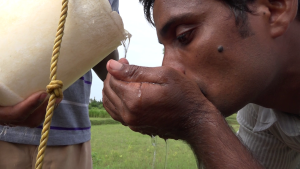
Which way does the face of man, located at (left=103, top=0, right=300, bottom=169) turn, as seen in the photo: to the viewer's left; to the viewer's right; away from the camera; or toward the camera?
to the viewer's left

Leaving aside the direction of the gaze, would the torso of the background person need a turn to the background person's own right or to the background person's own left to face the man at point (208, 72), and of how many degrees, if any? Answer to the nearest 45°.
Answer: approximately 45° to the background person's own left

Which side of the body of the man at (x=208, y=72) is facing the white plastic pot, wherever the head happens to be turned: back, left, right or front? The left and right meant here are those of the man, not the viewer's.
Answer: front

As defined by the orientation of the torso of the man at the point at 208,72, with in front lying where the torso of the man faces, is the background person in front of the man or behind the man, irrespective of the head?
in front

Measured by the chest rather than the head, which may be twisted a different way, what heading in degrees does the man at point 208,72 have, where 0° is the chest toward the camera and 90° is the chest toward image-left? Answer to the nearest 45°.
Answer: approximately 90°
